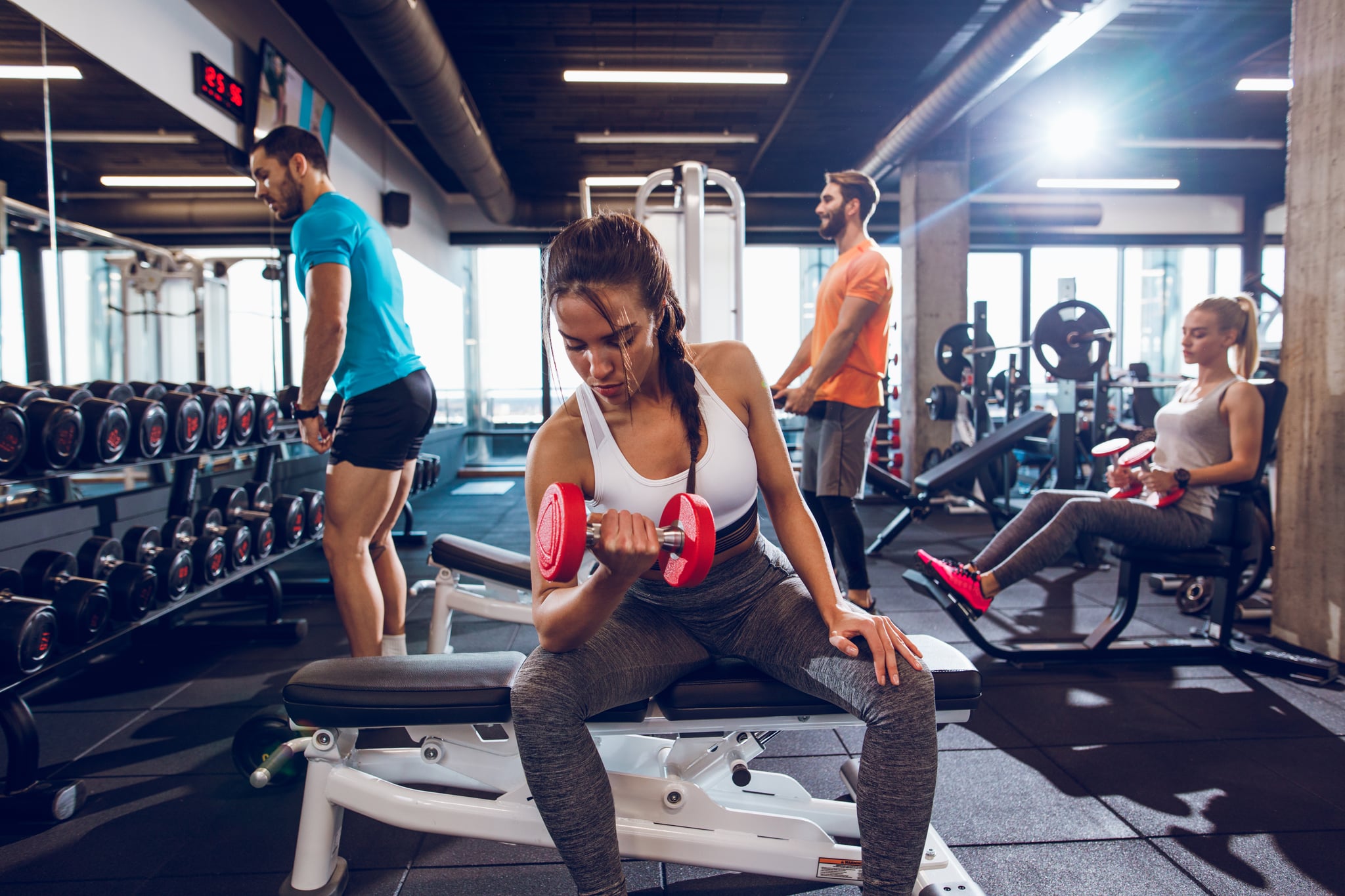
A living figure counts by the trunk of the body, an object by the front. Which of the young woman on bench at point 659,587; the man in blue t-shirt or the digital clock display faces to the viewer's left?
the man in blue t-shirt

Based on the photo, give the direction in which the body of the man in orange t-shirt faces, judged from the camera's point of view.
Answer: to the viewer's left

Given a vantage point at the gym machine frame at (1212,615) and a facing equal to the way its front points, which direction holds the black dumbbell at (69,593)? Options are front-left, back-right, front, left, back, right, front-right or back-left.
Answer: front-left

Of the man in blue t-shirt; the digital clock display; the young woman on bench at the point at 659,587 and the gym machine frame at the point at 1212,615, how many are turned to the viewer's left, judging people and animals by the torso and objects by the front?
2

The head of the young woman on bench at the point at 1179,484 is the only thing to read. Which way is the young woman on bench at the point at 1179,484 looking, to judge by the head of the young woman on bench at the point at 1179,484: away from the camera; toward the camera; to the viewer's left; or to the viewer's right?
to the viewer's left

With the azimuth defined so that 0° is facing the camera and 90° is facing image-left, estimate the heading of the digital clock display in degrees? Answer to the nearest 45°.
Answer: approximately 315°

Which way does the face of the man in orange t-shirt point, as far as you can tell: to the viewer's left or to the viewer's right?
to the viewer's left

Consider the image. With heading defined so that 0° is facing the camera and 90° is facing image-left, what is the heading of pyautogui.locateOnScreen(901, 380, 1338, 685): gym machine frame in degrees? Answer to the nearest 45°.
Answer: approximately 90°

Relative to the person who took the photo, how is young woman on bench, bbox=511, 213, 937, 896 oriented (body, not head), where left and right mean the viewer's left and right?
facing the viewer

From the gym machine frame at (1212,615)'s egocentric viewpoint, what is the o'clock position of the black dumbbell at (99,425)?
The black dumbbell is roughly at 11 o'clock from the gym machine frame.

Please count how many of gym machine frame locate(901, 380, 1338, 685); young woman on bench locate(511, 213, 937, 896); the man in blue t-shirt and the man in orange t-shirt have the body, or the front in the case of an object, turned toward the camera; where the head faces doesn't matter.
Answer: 1

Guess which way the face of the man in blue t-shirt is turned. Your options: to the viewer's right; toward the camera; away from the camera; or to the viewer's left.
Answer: to the viewer's left

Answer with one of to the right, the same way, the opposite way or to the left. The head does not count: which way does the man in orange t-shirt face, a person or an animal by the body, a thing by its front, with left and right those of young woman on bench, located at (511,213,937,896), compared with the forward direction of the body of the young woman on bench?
to the right

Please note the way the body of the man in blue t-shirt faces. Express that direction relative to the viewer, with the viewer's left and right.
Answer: facing to the left of the viewer

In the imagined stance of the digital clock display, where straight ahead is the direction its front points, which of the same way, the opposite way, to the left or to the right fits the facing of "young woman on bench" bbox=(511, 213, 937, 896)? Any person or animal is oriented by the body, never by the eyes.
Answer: to the right
